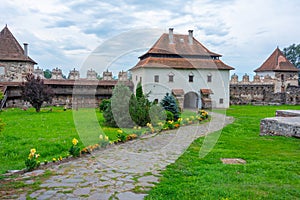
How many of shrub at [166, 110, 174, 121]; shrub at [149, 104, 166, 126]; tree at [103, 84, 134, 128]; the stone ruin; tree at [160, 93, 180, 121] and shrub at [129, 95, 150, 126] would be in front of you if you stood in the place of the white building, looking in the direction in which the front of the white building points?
6

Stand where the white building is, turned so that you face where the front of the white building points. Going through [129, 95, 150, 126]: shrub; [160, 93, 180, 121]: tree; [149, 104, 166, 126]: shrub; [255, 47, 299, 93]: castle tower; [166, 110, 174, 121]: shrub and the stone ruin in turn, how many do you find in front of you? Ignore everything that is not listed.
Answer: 5

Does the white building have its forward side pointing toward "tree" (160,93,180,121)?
yes

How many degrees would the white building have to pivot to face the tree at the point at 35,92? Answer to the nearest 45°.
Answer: approximately 45° to its right

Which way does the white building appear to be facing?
toward the camera

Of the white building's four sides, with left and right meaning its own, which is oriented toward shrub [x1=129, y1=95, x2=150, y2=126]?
front

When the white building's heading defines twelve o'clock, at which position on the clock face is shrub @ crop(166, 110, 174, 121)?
The shrub is roughly at 12 o'clock from the white building.

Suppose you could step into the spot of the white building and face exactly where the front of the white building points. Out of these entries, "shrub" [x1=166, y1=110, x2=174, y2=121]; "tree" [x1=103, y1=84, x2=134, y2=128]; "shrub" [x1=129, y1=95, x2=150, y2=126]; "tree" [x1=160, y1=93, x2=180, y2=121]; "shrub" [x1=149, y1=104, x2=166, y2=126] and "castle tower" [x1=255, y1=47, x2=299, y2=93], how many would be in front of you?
5

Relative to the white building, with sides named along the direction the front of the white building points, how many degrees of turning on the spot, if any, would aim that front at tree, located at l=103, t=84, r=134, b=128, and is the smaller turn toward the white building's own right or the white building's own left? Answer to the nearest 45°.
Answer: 0° — it already faces it

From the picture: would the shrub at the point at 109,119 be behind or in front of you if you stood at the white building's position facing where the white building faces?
in front

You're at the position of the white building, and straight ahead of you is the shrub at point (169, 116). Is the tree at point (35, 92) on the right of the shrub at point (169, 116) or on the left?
right

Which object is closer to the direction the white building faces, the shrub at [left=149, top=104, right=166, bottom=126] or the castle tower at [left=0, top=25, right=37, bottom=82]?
the shrub

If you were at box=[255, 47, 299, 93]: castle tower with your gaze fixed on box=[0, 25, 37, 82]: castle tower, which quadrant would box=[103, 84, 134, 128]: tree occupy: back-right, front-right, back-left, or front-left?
front-left

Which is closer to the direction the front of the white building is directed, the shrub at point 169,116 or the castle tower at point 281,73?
the shrub

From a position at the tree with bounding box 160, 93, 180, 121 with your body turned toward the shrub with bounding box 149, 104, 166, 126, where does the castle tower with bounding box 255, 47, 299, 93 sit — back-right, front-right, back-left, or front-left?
back-left

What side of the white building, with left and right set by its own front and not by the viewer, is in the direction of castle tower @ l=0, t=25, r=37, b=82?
right
